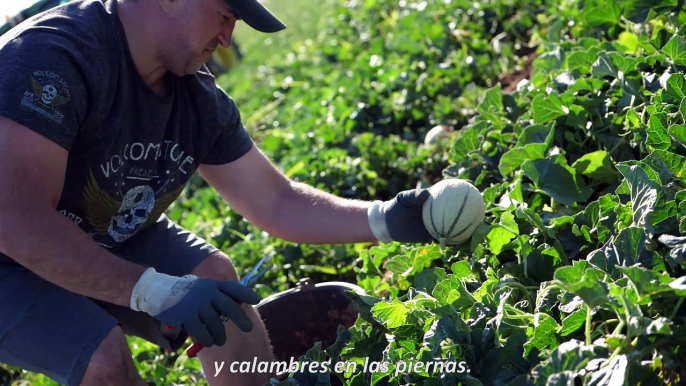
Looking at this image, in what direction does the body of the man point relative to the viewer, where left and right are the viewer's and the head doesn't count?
facing the viewer and to the right of the viewer

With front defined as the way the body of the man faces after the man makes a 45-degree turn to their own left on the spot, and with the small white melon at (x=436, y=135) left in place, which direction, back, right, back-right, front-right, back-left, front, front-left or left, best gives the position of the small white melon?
front-left

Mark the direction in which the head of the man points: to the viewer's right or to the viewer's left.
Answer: to the viewer's right
